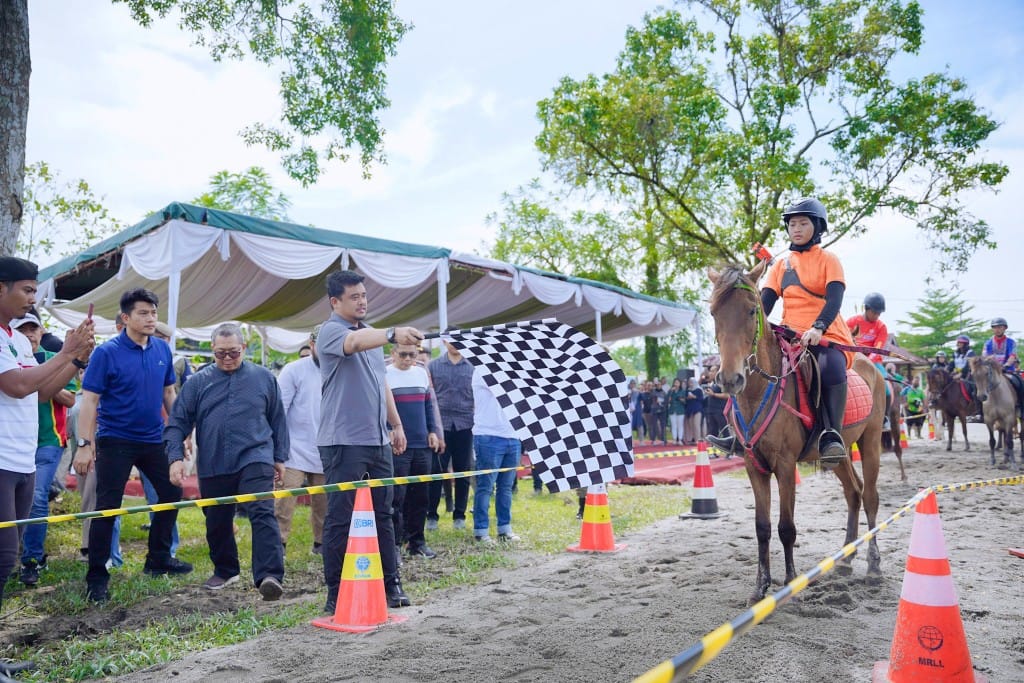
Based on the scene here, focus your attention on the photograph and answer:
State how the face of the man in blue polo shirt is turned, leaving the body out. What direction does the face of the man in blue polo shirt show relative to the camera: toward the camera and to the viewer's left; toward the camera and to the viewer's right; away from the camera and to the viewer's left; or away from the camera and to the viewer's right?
toward the camera and to the viewer's right

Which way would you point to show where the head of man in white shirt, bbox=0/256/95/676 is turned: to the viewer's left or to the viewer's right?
to the viewer's right

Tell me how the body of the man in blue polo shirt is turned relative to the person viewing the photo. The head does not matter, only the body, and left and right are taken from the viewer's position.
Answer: facing the viewer and to the right of the viewer

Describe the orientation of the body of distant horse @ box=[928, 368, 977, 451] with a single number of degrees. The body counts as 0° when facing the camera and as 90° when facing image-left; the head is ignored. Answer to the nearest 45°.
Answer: approximately 45°

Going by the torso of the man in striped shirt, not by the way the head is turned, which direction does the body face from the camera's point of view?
toward the camera

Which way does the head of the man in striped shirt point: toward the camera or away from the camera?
toward the camera

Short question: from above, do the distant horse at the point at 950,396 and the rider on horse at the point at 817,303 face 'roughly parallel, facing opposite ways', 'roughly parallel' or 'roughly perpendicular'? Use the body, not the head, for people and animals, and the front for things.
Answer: roughly parallel

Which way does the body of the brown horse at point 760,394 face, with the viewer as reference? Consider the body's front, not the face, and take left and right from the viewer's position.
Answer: facing the viewer and to the left of the viewer

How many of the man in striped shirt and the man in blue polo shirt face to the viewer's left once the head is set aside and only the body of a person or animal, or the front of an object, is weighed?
0
